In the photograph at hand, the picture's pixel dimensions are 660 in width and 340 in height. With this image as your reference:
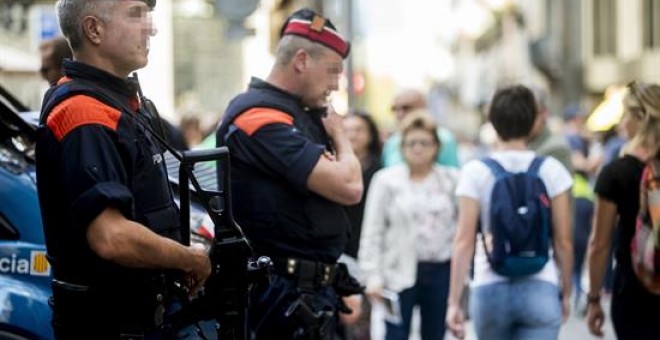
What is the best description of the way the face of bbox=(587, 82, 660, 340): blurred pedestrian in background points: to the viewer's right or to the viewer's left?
to the viewer's left

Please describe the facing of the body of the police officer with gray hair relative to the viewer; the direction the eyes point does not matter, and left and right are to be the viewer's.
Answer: facing to the right of the viewer

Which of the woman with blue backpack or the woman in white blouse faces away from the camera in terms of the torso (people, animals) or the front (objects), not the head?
the woman with blue backpack

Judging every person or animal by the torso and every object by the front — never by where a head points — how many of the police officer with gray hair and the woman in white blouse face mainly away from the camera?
0

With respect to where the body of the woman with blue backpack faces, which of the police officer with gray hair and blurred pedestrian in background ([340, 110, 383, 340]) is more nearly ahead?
the blurred pedestrian in background

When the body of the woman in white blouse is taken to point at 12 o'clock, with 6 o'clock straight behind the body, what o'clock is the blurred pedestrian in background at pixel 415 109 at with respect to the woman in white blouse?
The blurred pedestrian in background is roughly at 6 o'clock from the woman in white blouse.

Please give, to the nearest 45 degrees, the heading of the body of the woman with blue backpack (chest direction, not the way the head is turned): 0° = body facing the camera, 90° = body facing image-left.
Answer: approximately 180°

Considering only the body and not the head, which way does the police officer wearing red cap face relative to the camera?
to the viewer's right

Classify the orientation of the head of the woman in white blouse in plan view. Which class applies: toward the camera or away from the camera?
toward the camera

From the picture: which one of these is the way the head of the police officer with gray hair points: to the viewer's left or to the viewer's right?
to the viewer's right

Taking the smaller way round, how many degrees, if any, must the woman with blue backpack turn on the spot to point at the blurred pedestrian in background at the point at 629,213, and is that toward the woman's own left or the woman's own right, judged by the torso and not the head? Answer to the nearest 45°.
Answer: approximately 90° to the woman's own right

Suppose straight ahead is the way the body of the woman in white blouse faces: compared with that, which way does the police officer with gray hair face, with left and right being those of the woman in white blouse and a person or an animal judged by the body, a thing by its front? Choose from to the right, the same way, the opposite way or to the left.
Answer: to the left

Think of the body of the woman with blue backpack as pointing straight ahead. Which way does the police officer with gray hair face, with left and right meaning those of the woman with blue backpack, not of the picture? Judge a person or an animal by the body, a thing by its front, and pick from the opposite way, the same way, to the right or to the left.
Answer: to the right

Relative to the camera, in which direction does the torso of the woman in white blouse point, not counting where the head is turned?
toward the camera
